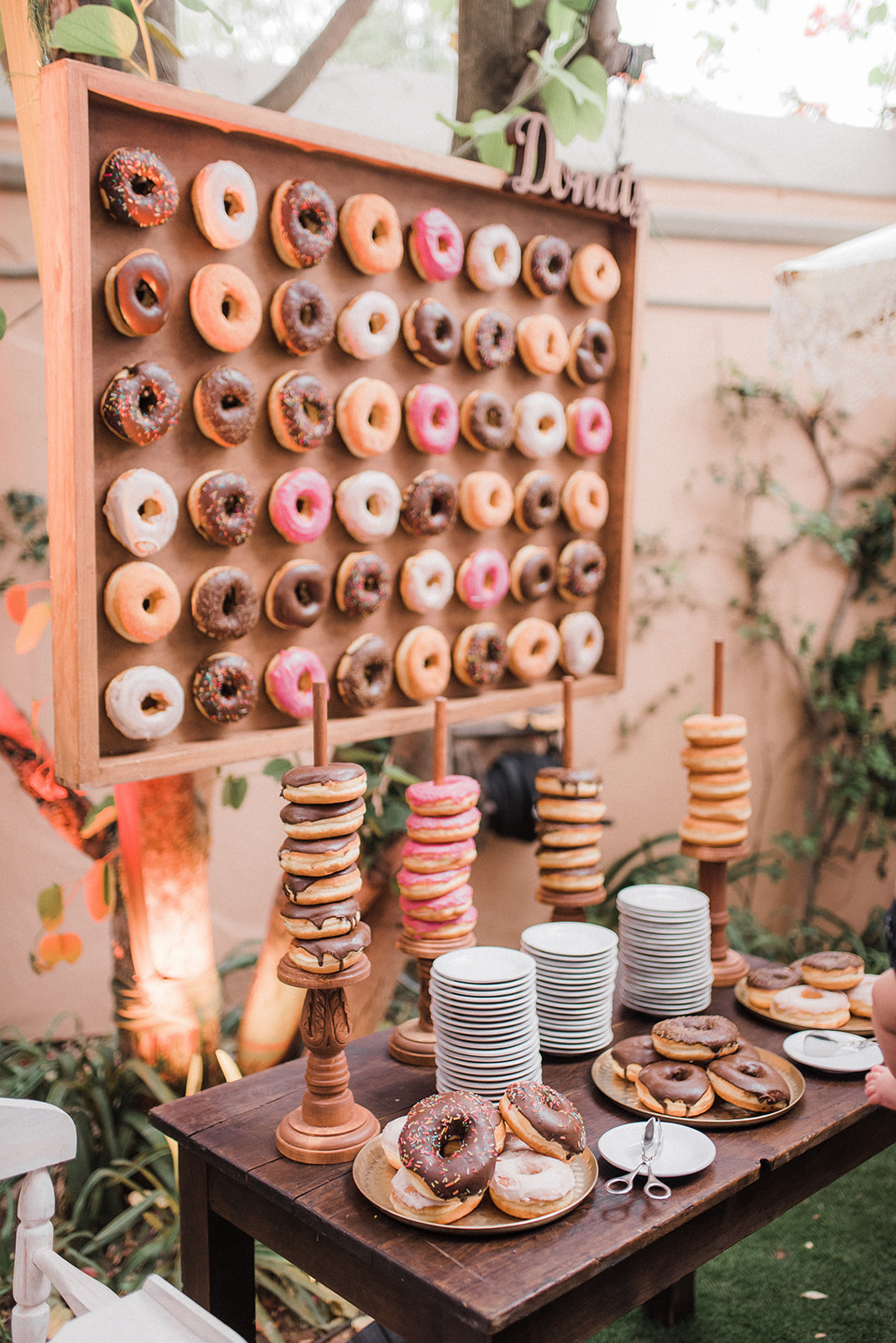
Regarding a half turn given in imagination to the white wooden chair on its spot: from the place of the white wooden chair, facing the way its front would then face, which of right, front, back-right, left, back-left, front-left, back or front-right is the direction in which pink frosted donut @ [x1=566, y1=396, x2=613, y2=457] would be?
right

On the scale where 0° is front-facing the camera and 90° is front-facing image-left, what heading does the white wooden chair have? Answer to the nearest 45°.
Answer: approximately 315°

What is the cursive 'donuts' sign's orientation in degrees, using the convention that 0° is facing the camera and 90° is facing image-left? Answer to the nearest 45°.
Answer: approximately 315°

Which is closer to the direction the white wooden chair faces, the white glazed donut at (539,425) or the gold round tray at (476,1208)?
the gold round tray

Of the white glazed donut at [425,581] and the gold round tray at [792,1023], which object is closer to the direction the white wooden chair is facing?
the gold round tray

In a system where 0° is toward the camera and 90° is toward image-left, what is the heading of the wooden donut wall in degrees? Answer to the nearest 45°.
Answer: approximately 315°

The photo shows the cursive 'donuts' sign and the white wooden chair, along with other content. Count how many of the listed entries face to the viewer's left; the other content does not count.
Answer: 0

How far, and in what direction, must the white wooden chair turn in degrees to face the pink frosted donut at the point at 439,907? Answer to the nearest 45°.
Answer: approximately 45° to its left

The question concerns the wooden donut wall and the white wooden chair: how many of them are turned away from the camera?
0

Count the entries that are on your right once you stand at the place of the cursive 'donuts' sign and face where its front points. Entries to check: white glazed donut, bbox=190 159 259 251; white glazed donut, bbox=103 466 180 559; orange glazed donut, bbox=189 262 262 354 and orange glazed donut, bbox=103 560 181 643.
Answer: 4
